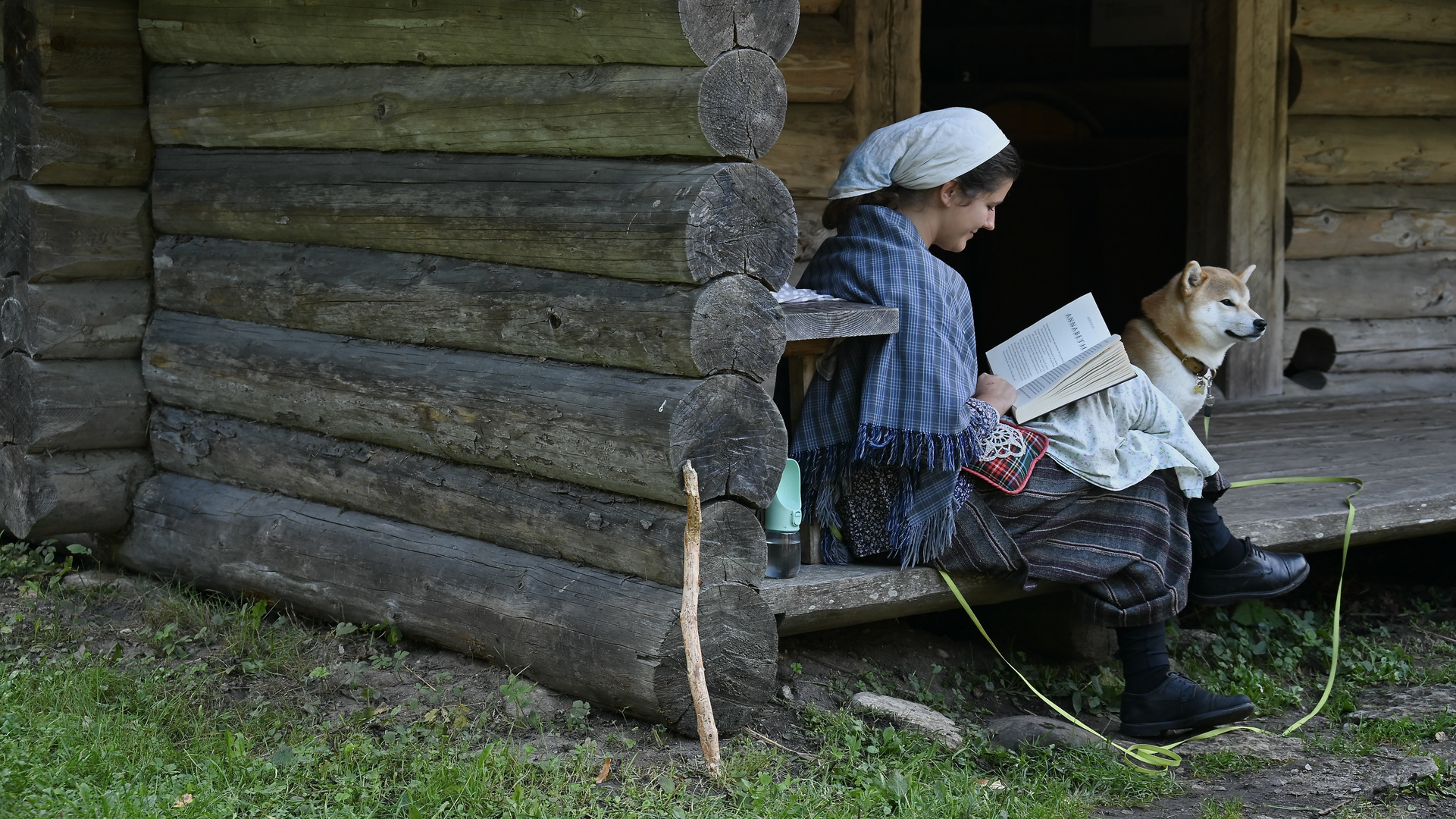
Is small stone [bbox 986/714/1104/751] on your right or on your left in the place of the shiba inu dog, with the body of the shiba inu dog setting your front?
on your right

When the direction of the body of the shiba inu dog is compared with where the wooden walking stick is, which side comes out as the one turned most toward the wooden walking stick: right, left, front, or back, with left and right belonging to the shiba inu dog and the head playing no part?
right

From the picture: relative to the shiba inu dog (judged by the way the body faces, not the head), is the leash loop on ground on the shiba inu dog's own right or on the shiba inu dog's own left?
on the shiba inu dog's own right

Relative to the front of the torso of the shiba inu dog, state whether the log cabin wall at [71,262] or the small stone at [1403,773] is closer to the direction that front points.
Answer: the small stone

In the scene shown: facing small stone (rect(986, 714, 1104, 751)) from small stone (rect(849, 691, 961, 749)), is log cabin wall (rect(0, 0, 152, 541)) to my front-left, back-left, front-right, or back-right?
back-left

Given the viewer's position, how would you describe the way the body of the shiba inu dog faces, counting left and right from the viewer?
facing to the right of the viewer

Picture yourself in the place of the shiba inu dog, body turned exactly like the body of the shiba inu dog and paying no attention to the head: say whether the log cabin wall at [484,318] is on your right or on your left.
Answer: on your right
